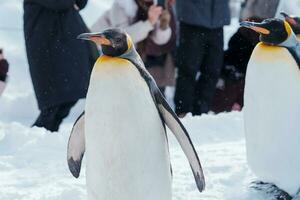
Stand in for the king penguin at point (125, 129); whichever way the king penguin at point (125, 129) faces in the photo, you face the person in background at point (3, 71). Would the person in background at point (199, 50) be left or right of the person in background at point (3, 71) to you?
right

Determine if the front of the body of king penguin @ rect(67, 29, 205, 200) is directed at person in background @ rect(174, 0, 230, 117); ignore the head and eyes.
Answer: no

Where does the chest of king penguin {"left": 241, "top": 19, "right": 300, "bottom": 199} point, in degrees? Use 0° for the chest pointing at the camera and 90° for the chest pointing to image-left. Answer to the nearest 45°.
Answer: approximately 45°

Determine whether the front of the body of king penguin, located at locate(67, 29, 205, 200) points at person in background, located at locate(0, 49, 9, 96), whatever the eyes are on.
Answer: no

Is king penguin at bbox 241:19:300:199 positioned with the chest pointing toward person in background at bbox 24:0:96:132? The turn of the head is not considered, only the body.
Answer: no

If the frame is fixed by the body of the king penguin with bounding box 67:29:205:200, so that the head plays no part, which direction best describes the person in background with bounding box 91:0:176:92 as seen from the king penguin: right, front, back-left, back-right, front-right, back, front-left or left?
back-right

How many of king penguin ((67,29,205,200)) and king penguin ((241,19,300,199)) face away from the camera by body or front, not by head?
0

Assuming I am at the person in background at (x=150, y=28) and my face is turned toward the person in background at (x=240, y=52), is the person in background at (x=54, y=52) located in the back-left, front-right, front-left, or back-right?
back-right

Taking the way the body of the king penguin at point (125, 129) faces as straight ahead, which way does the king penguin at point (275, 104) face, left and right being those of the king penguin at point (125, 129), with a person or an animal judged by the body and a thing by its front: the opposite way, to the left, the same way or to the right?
the same way

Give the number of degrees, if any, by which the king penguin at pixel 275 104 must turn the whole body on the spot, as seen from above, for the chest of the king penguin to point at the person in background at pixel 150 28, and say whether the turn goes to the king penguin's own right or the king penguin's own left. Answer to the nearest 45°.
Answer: approximately 90° to the king penguin's own right

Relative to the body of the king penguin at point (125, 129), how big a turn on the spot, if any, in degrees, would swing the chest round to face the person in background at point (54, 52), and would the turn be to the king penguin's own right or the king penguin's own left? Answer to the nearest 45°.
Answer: approximately 135° to the king penguin's own right

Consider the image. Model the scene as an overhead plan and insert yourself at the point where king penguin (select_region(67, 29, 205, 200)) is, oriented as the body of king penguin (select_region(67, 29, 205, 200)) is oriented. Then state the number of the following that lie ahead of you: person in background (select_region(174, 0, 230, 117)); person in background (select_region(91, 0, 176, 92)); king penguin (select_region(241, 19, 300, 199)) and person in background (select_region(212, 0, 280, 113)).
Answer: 0

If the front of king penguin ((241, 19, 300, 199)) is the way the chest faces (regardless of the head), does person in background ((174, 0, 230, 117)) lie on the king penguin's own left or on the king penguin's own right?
on the king penguin's own right

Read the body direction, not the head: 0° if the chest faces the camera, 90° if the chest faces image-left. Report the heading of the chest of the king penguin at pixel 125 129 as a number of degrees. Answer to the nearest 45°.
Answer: approximately 45°

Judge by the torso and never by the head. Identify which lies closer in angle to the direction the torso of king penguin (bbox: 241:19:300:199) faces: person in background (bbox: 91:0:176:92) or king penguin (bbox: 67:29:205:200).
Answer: the king penguin

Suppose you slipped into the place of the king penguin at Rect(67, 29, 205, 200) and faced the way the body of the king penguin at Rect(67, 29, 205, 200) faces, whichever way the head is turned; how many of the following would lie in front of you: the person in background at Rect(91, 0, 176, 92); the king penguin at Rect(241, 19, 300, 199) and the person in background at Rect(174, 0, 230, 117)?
0
